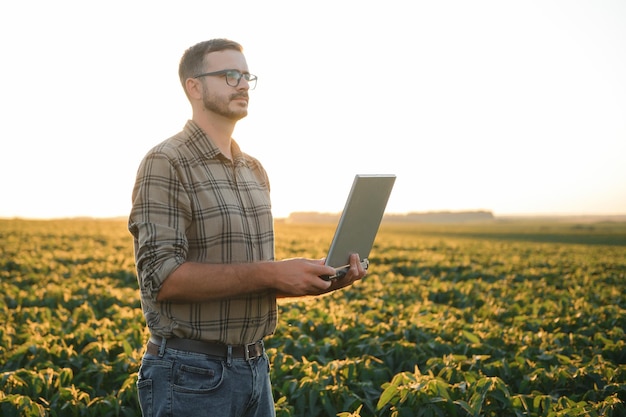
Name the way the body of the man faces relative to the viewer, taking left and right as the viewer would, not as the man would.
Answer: facing the viewer and to the right of the viewer
